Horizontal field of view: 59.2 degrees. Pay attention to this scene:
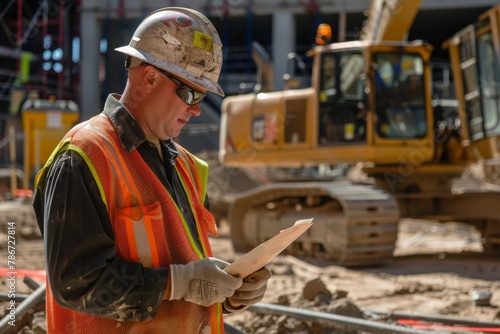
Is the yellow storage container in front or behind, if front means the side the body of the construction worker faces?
behind

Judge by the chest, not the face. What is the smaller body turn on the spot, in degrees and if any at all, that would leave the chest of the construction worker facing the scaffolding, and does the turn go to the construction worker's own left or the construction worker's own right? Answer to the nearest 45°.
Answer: approximately 135° to the construction worker's own left

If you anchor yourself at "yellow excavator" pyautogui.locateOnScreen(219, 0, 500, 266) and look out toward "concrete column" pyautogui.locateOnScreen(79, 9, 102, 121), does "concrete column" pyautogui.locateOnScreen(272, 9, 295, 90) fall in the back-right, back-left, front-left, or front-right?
front-right

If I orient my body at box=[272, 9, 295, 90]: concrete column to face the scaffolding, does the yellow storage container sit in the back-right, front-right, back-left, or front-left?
front-left

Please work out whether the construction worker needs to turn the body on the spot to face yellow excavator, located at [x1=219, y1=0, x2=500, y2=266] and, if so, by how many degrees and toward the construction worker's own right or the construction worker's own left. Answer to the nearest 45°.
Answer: approximately 90° to the construction worker's own left

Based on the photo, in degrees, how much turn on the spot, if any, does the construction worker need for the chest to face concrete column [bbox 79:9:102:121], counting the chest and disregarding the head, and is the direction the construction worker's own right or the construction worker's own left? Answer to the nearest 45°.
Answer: approximately 135° to the construction worker's own left

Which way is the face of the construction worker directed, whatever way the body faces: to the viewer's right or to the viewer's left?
to the viewer's right

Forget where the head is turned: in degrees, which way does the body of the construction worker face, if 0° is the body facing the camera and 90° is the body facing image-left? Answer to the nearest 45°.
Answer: approximately 315°
